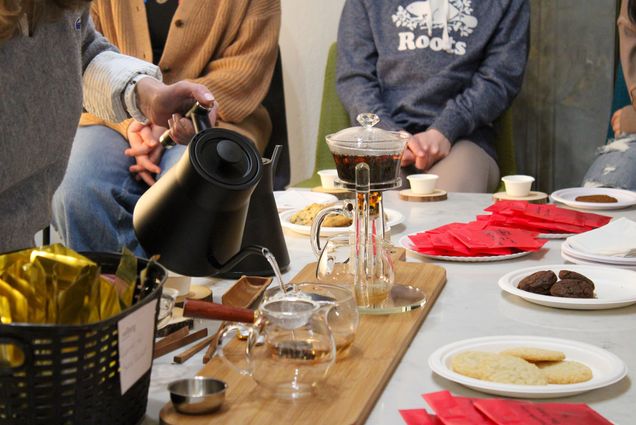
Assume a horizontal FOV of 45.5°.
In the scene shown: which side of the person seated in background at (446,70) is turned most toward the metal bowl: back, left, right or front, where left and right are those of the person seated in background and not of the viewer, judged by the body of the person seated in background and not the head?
front

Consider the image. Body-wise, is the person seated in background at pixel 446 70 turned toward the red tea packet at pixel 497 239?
yes

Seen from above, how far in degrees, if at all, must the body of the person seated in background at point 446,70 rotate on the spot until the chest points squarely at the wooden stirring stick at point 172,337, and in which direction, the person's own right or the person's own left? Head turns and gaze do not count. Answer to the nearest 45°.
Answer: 0° — they already face it

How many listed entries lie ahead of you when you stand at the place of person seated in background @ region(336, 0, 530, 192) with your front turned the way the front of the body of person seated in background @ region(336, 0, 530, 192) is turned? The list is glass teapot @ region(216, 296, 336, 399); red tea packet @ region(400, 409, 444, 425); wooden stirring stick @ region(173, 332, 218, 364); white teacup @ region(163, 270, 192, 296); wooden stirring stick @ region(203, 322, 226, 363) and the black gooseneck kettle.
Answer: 6

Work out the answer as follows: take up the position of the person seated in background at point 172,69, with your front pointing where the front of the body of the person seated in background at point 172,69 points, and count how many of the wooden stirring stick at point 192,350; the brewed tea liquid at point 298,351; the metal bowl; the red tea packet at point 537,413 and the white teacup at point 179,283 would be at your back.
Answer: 0

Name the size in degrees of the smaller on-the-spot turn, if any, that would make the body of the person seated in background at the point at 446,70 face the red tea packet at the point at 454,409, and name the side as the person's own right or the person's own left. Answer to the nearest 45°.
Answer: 0° — they already face it

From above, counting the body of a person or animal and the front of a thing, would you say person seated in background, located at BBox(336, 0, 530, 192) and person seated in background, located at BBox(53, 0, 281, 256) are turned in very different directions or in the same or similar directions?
same or similar directions

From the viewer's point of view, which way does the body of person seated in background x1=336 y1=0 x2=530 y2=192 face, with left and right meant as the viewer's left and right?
facing the viewer

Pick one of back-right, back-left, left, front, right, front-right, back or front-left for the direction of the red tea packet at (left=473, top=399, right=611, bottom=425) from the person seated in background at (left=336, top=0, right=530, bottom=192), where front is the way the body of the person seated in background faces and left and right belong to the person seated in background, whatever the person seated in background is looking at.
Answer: front

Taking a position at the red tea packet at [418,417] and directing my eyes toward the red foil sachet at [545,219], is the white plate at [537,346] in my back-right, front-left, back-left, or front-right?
front-right

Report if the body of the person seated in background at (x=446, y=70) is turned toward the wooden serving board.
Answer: yes

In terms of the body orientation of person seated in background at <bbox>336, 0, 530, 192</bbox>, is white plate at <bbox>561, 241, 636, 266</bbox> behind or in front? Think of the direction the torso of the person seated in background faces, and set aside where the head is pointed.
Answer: in front

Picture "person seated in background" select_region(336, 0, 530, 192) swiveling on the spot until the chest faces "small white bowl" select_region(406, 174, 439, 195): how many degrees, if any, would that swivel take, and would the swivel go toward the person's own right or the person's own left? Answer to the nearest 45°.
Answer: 0° — they already face it

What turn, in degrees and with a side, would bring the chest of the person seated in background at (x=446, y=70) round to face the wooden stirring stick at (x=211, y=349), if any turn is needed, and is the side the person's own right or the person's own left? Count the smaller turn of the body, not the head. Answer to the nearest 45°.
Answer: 0° — they already face it

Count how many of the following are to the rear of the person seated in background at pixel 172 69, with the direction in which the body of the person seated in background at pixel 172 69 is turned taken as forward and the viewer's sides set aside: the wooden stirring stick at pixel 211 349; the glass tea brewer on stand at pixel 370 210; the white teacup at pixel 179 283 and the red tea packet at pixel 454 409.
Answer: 0

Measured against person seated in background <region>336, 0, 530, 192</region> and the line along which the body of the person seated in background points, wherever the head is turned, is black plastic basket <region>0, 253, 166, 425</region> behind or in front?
in front

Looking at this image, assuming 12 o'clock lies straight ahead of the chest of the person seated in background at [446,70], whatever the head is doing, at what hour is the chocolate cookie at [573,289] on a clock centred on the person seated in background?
The chocolate cookie is roughly at 12 o'clock from the person seated in background.

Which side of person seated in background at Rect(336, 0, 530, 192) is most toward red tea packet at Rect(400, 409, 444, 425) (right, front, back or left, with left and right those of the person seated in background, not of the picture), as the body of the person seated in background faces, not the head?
front

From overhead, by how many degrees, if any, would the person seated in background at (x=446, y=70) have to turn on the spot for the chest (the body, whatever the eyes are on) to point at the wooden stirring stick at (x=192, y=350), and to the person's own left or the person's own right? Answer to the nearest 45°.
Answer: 0° — they already face it

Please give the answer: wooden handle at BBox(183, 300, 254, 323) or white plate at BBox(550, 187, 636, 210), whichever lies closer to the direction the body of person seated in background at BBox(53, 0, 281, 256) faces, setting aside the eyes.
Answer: the wooden handle
